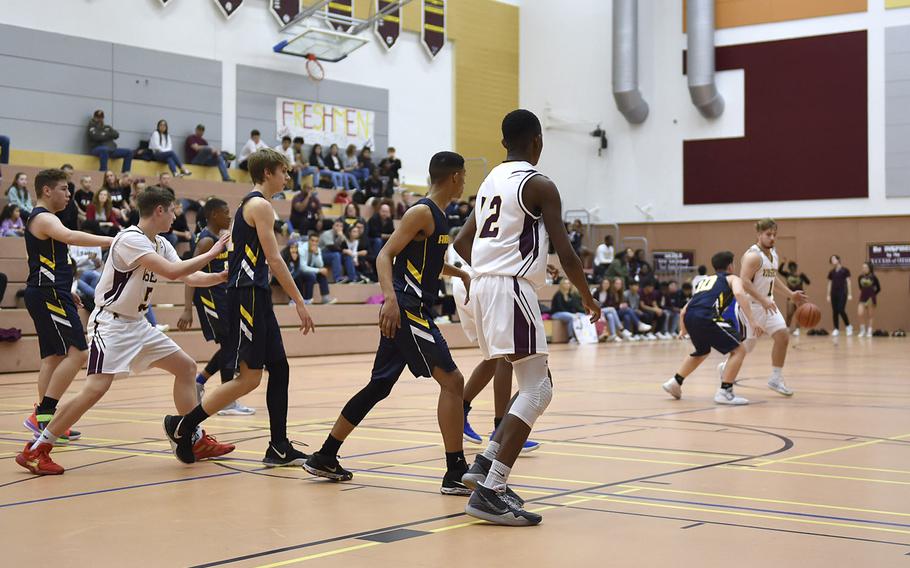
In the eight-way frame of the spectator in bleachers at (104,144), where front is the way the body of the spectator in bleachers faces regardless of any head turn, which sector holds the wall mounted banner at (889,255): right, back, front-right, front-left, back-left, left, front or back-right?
front-left

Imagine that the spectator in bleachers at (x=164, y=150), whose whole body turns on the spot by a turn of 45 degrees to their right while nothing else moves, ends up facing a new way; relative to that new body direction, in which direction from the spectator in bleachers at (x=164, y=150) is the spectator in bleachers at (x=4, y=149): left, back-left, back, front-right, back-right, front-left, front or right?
front-right

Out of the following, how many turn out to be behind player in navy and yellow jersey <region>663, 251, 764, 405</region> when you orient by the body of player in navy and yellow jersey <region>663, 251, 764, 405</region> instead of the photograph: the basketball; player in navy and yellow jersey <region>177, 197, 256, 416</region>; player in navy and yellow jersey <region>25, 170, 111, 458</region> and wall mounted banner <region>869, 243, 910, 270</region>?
2

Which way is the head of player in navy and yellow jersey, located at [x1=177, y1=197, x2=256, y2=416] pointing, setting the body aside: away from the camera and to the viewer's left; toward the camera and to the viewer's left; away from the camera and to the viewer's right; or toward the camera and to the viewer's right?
toward the camera and to the viewer's right

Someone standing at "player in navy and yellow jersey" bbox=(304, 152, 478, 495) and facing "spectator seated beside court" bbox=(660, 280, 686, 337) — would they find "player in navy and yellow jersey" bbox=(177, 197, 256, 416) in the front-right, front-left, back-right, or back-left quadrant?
front-left

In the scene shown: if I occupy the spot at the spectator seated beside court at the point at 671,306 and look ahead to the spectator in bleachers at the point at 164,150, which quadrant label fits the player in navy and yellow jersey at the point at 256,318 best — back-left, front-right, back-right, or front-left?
front-left

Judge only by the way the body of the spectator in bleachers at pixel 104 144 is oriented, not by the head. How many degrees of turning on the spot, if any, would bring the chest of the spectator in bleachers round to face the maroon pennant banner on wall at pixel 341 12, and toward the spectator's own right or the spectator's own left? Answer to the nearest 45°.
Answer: approximately 90° to the spectator's own left

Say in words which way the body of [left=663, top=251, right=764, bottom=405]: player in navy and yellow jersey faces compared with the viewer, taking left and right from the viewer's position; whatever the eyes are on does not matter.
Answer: facing away from the viewer and to the right of the viewer

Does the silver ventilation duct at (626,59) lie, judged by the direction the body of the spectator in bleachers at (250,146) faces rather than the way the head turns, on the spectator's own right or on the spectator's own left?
on the spectator's own left

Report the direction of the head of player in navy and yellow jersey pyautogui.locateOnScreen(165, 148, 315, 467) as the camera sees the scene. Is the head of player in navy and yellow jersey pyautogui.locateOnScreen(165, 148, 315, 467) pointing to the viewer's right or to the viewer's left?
to the viewer's right

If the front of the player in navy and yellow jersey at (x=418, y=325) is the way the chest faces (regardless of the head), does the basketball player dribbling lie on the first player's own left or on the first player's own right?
on the first player's own left

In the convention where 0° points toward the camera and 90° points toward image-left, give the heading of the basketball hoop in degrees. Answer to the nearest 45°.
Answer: approximately 315°
